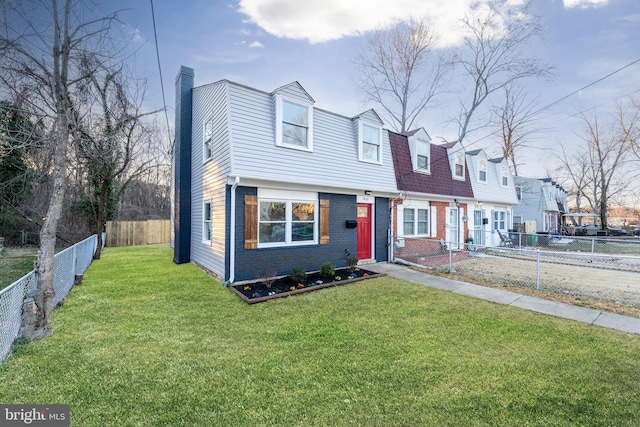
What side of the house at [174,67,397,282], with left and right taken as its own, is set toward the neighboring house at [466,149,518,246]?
left

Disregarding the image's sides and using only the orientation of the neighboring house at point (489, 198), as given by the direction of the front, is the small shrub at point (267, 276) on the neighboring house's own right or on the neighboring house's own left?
on the neighboring house's own right

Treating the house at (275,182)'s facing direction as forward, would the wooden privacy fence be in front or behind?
behind

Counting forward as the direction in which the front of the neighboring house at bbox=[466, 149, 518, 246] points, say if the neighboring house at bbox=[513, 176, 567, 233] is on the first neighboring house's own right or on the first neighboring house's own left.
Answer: on the first neighboring house's own left

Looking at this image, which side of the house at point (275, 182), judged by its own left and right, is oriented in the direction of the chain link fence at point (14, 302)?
right

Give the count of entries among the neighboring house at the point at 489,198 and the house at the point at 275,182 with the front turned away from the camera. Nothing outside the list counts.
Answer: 0

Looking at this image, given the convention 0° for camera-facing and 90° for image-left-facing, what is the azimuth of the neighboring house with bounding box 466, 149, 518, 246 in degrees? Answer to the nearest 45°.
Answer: approximately 315°

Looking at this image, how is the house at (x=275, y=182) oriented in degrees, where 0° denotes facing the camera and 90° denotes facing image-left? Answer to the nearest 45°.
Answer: approximately 315°

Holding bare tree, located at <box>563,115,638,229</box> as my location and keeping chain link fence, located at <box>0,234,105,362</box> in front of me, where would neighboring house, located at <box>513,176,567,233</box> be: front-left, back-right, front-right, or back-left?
front-right

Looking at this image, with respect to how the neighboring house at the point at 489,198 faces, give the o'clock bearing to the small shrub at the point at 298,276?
The small shrub is roughly at 2 o'clock from the neighboring house.

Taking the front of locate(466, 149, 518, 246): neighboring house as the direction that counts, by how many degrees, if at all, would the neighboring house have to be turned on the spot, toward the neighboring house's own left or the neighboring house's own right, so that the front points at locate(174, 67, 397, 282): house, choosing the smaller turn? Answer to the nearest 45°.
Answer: approximately 90° to the neighboring house's own right
